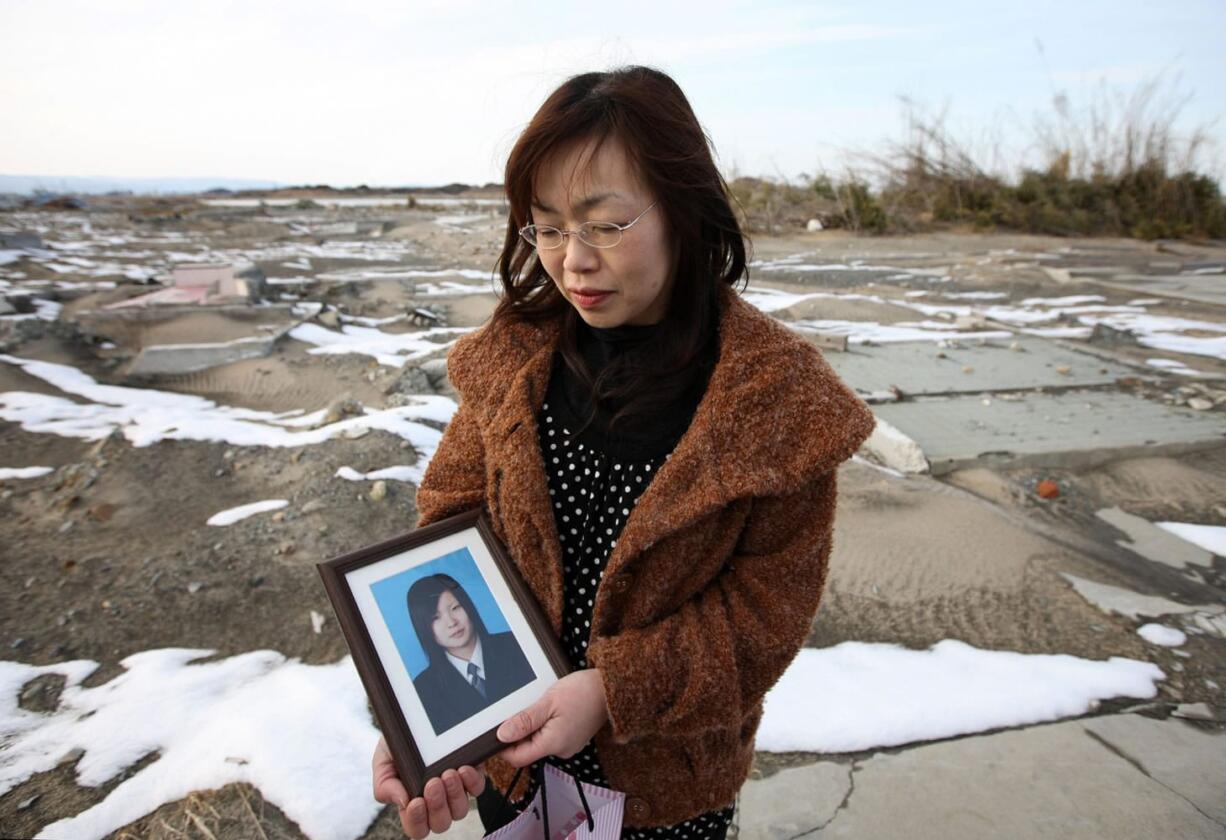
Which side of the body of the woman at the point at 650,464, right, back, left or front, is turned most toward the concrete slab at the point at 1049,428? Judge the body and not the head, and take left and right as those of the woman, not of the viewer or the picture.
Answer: back

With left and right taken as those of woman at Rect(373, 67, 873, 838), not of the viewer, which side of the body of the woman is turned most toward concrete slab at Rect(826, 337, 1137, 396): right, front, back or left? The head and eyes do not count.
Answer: back

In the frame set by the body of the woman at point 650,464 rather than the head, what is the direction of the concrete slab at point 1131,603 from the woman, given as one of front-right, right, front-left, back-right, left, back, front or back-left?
back

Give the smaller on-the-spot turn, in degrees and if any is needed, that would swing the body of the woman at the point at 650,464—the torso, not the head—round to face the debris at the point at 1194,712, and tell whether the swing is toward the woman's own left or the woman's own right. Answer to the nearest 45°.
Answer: approximately 180°

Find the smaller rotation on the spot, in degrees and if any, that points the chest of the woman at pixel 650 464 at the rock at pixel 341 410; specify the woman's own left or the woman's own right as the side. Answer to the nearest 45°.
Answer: approximately 90° to the woman's own right

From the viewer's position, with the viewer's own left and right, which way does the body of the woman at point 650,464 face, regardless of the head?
facing the viewer and to the left of the viewer

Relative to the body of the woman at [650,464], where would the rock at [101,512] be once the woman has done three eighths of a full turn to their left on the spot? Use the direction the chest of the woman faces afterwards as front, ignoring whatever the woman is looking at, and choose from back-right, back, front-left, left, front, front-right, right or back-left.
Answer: back-left

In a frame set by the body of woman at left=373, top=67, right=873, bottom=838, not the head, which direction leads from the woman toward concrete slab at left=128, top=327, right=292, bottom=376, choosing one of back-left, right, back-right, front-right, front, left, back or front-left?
right

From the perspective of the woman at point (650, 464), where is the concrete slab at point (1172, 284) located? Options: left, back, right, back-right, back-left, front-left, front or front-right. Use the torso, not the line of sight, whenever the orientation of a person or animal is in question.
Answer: back

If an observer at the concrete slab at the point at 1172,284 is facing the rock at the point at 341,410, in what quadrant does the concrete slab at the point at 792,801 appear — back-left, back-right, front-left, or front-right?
front-left
